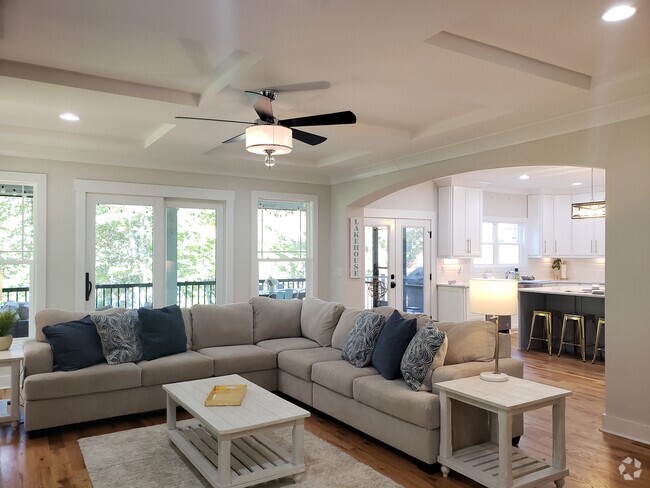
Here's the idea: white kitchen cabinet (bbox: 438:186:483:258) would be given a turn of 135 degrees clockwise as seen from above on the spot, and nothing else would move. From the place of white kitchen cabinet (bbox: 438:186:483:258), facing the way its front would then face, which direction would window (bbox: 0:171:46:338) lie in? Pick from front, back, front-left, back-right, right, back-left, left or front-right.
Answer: front-left

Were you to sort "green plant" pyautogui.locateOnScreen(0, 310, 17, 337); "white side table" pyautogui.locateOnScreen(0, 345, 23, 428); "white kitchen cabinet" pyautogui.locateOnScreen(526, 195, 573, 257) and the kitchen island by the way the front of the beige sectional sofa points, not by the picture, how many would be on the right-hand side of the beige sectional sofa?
2

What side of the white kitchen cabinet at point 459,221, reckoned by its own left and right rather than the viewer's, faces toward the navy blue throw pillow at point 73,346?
right

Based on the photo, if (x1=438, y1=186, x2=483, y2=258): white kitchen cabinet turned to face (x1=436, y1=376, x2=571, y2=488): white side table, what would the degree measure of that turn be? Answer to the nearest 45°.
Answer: approximately 45° to its right

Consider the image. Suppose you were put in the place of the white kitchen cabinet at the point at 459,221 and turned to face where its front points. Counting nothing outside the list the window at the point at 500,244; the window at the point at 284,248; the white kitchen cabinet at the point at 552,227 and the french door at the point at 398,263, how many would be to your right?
2

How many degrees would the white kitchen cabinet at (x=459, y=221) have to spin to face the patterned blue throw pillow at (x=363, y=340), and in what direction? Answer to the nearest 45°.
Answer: approximately 45° to its right

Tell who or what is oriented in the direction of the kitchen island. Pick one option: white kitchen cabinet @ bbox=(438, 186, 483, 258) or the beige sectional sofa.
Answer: the white kitchen cabinet

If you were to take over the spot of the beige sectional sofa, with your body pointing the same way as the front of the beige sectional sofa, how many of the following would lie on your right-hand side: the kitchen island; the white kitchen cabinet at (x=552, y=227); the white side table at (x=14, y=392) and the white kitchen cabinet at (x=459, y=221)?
1

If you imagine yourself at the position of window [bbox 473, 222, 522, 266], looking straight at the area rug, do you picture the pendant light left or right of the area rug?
left

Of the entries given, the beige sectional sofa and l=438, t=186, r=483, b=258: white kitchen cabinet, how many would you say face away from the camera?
0

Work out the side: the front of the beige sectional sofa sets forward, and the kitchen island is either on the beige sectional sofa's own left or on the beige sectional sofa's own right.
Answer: on the beige sectional sofa's own left

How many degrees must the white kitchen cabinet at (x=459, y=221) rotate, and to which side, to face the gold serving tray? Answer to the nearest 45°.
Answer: approximately 45° to its right

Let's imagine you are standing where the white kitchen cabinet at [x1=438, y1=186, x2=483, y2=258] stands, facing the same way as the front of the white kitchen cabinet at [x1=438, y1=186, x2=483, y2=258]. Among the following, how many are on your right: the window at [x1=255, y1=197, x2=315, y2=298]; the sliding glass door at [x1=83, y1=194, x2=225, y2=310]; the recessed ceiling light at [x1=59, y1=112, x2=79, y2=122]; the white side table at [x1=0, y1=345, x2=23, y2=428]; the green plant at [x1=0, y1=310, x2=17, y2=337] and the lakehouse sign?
6

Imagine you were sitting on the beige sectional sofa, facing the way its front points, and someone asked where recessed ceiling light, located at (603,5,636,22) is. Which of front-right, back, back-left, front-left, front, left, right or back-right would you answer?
front-left

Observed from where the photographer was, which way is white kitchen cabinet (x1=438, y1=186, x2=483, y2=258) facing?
facing the viewer and to the right of the viewer

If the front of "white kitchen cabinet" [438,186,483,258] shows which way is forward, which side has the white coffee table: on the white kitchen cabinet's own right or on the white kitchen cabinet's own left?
on the white kitchen cabinet's own right

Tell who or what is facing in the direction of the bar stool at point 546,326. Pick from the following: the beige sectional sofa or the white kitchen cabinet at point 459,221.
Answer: the white kitchen cabinet

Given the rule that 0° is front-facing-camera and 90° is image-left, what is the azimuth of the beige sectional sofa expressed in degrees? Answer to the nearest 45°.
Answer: approximately 0°

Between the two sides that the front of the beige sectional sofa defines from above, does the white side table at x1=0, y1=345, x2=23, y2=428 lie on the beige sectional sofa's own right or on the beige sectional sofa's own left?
on the beige sectional sofa's own right
